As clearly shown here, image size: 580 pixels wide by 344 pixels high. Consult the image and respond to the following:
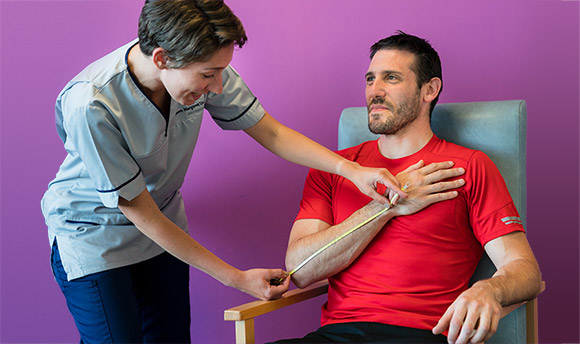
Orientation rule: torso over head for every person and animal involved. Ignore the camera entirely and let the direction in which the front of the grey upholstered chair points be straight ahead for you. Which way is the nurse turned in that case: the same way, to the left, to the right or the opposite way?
to the left

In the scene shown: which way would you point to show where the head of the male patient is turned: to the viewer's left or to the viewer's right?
to the viewer's left

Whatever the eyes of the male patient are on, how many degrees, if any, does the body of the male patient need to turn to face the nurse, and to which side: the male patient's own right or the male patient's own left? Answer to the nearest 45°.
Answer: approximately 45° to the male patient's own right

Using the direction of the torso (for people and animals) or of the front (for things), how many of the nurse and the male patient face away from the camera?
0

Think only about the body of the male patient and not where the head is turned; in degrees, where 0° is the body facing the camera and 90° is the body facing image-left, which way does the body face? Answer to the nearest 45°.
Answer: approximately 45°

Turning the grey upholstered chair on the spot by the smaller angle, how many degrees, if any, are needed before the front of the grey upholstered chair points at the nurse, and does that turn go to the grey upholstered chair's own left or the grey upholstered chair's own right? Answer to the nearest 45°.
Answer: approximately 45° to the grey upholstered chair's own right

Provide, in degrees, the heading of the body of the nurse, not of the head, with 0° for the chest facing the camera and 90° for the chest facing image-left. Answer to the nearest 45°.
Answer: approximately 315°

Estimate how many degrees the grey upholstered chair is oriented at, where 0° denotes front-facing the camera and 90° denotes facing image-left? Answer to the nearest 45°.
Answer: approximately 45°

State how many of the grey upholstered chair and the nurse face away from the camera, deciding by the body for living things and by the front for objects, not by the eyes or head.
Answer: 0
